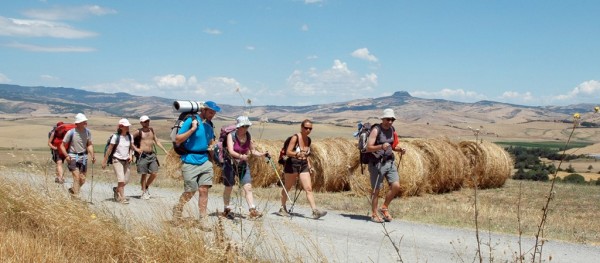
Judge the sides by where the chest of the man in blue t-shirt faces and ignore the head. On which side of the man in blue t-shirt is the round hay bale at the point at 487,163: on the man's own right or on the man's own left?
on the man's own left

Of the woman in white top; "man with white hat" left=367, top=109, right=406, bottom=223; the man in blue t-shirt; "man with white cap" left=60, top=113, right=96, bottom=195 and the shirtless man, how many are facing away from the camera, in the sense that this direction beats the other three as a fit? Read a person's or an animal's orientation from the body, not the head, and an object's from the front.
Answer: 0

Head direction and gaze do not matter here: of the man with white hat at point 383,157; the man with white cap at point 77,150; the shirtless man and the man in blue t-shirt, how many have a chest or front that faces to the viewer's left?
0

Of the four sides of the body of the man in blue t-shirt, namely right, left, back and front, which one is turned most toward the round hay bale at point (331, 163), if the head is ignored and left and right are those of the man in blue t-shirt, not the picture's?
left

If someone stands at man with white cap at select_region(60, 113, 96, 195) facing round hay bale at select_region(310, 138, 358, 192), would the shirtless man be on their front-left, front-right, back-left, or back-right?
front-right

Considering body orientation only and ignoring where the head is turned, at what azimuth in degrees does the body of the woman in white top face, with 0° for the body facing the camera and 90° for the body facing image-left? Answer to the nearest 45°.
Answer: approximately 315°

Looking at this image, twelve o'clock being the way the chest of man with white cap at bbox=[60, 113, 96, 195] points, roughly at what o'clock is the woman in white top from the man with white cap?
The woman in white top is roughly at 9 o'clock from the man with white cap.

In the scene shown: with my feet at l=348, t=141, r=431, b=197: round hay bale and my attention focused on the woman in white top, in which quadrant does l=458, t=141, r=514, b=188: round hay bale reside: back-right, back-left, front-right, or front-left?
back-right

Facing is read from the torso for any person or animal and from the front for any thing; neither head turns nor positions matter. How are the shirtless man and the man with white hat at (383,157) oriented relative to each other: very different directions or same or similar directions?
same or similar directions

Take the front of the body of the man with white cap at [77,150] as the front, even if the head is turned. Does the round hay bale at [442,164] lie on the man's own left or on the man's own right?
on the man's own left

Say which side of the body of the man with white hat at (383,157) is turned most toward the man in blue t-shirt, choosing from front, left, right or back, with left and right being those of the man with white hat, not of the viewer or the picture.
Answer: right

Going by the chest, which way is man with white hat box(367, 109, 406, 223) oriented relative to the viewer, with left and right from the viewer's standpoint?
facing the viewer and to the right of the viewer

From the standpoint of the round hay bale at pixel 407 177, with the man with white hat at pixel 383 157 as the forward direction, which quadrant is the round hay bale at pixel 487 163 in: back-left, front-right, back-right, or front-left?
back-left
